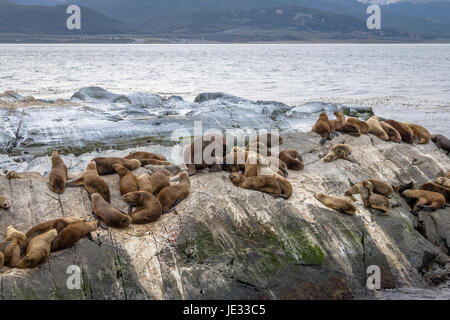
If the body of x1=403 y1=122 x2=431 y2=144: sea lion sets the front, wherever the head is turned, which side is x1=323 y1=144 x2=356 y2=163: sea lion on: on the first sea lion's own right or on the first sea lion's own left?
on the first sea lion's own left

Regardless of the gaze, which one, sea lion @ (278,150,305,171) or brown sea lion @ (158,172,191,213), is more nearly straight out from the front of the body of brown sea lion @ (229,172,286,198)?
the brown sea lion

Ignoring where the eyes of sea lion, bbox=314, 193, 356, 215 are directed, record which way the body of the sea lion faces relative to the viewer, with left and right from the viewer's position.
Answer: facing to the left of the viewer

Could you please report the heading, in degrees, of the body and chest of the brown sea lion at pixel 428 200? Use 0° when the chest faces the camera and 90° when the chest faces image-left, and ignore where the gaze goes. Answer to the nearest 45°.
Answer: approximately 90°

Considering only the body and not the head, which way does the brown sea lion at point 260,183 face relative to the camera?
to the viewer's left

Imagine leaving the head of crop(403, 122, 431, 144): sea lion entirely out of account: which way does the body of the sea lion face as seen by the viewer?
to the viewer's left
